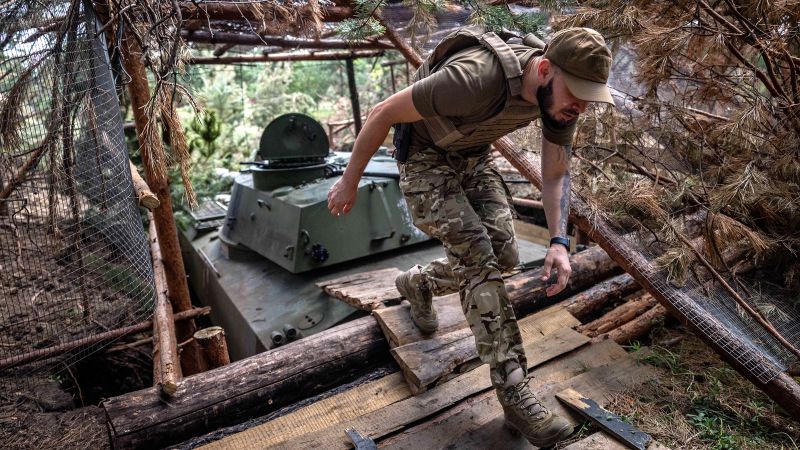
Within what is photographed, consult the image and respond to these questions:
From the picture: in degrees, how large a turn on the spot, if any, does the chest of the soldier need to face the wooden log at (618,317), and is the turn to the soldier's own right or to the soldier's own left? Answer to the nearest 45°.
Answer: approximately 90° to the soldier's own left

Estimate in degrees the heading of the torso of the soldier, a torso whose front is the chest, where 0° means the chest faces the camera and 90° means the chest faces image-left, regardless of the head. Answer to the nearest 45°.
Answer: approximately 315°

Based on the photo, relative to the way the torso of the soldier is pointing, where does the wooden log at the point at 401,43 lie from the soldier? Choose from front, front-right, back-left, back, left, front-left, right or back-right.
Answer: back-left

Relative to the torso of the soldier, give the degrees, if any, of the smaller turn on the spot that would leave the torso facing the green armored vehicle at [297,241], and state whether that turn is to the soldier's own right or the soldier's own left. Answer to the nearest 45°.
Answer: approximately 180°

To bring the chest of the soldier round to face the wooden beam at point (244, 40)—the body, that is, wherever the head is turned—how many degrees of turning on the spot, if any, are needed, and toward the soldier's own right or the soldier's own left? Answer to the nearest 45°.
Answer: approximately 180°

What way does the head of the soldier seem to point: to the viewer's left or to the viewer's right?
to the viewer's right

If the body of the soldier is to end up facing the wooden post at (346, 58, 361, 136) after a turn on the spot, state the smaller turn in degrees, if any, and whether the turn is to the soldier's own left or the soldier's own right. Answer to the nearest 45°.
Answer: approximately 135° to the soldier's own left

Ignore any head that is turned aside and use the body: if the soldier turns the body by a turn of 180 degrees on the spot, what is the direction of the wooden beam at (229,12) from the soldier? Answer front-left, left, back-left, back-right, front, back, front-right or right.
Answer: front

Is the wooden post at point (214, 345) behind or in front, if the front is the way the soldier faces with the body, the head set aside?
behind

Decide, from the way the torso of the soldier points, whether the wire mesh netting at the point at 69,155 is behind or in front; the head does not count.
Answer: behind
